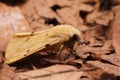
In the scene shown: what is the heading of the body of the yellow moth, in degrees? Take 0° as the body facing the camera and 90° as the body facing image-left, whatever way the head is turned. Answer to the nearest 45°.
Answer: approximately 270°

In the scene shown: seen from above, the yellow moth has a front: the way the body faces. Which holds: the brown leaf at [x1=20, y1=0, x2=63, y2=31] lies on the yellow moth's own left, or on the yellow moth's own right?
on the yellow moth's own left

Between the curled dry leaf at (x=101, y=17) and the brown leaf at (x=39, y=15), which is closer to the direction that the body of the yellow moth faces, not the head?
the curled dry leaf

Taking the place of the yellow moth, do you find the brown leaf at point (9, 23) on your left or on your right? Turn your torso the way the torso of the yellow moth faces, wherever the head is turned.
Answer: on your left
